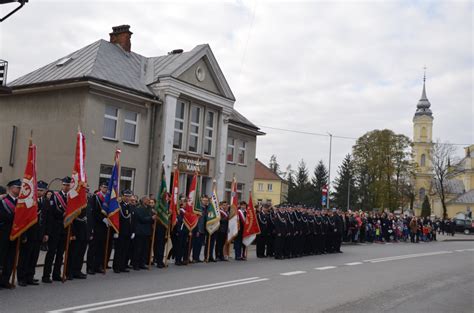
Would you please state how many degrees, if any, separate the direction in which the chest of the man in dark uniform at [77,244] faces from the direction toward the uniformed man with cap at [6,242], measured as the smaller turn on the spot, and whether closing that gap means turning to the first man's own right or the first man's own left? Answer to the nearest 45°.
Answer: approximately 90° to the first man's own right

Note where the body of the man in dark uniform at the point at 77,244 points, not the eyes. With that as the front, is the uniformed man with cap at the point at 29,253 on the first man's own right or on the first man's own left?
on the first man's own right

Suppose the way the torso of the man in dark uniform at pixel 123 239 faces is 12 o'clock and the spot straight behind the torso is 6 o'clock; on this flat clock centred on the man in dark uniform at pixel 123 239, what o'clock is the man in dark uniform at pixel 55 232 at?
the man in dark uniform at pixel 55 232 is roughly at 3 o'clock from the man in dark uniform at pixel 123 239.

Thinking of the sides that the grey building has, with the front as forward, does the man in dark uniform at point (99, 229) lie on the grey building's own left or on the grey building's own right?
on the grey building's own right

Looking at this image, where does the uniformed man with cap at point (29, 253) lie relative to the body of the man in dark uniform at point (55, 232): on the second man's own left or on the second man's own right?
on the second man's own right

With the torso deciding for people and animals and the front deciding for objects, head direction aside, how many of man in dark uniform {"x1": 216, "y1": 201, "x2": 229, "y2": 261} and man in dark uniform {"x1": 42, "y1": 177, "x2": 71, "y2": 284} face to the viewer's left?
0

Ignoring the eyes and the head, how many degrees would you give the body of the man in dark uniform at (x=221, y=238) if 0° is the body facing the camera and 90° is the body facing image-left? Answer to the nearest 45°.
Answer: approximately 315°

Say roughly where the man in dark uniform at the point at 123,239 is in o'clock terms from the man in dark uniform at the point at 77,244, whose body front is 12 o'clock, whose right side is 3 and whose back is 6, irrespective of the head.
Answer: the man in dark uniform at the point at 123,239 is roughly at 9 o'clock from the man in dark uniform at the point at 77,244.

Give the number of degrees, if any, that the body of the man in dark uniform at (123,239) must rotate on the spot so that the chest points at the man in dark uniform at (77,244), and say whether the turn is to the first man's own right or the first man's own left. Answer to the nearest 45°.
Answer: approximately 90° to the first man's own right

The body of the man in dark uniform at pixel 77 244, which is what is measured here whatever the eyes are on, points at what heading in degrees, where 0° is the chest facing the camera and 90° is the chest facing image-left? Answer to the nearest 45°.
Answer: approximately 315°

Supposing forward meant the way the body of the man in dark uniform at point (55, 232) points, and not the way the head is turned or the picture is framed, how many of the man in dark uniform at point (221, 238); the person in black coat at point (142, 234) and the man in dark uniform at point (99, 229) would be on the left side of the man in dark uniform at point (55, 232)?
3

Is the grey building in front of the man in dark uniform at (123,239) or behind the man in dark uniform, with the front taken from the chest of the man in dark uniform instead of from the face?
behind

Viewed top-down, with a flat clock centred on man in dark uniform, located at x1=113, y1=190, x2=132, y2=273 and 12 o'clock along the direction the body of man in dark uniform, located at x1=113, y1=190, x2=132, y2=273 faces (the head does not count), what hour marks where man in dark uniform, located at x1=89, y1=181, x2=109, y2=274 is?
man in dark uniform, located at x1=89, y1=181, x2=109, y2=274 is roughly at 3 o'clock from man in dark uniform, located at x1=113, y1=190, x2=132, y2=273.

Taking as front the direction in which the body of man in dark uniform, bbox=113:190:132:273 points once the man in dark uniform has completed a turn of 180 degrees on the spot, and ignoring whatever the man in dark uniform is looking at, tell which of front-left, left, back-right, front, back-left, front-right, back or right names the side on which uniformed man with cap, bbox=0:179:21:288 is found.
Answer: left
